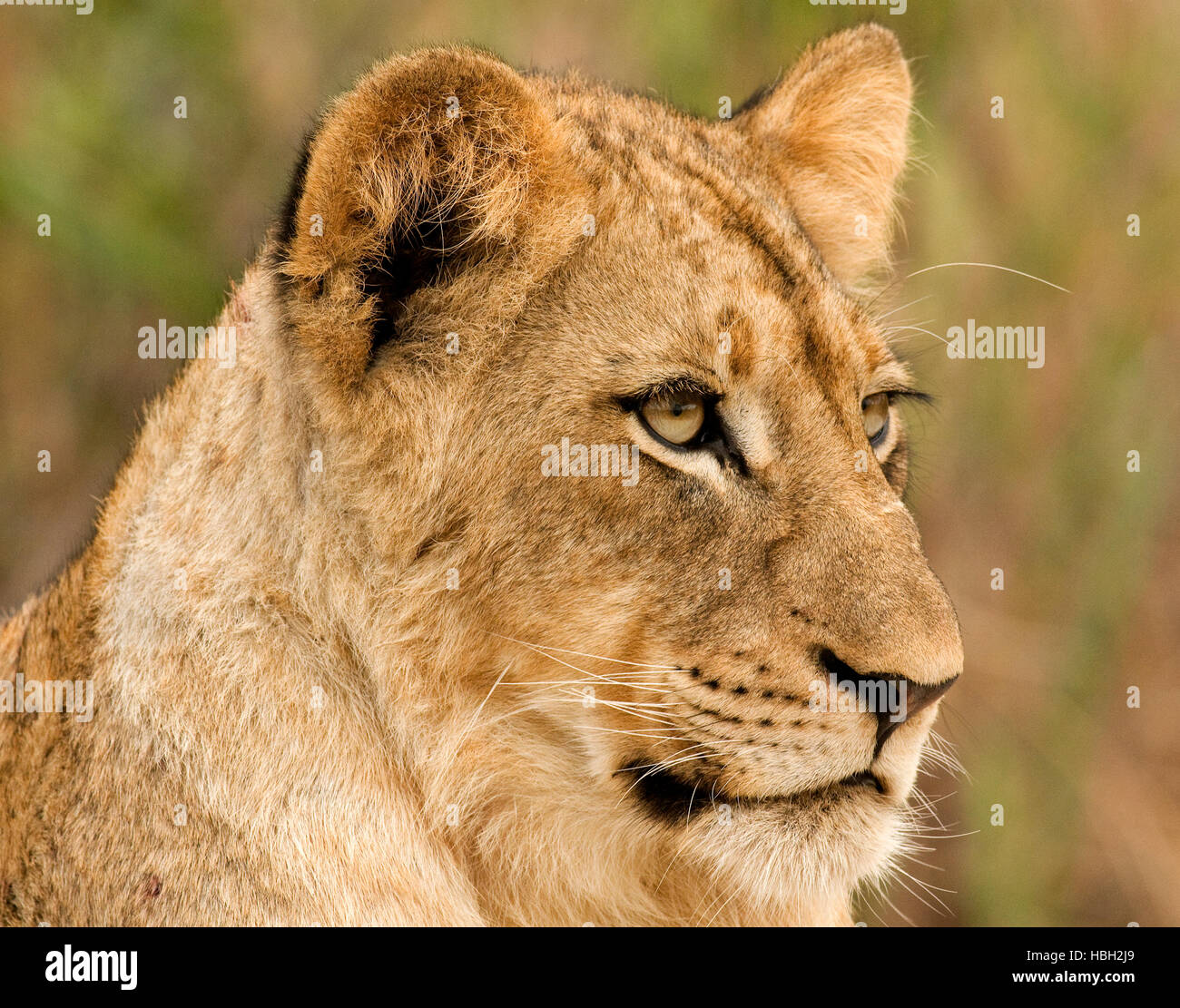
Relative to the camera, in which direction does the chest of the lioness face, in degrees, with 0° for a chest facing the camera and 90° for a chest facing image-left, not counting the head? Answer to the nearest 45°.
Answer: approximately 315°
